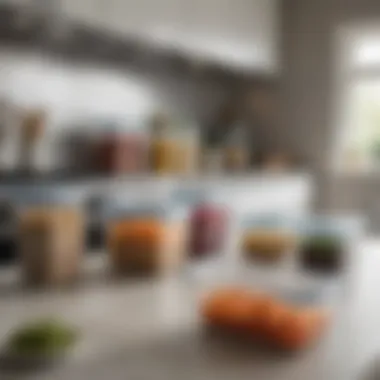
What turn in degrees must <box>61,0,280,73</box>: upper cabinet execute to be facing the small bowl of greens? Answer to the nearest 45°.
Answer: approximately 45° to its right

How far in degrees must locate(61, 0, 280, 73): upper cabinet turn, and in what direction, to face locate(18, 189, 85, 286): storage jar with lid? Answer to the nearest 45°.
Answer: approximately 45° to its right

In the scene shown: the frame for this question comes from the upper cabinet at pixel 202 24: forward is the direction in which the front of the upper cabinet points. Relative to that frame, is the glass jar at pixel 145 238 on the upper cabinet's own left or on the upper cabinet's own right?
on the upper cabinet's own right

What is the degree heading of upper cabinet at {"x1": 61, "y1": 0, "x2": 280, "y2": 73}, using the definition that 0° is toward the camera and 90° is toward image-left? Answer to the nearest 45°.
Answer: approximately 315°
